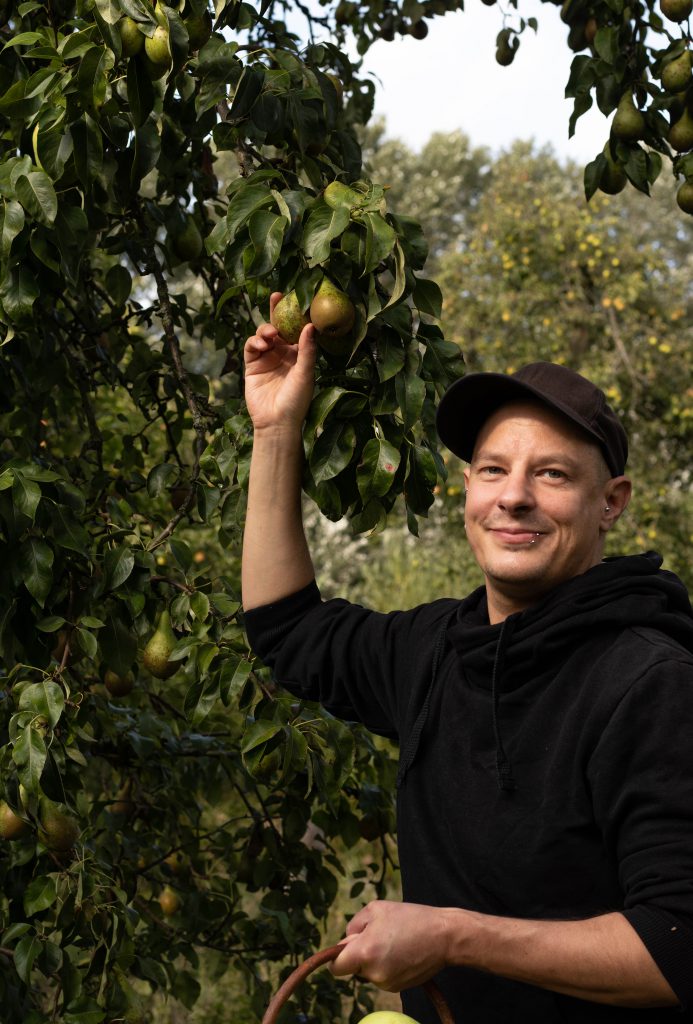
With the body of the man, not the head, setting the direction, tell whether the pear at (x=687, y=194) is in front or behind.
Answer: behind

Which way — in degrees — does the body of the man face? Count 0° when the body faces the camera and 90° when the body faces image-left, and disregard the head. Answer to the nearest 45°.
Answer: approximately 45°

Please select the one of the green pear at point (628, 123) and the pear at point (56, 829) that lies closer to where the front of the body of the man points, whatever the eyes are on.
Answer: the pear

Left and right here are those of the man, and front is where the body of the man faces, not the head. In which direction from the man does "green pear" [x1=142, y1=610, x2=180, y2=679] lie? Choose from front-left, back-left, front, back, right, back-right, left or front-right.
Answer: right

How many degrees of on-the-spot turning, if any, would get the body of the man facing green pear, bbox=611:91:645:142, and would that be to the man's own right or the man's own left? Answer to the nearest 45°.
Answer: approximately 135° to the man's own right

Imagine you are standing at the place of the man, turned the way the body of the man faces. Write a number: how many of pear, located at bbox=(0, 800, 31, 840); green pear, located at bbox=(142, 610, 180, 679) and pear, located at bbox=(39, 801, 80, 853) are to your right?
3

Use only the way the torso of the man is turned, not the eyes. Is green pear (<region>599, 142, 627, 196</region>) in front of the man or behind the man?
behind

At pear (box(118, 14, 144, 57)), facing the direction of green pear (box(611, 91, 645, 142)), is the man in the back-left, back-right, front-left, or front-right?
front-right
